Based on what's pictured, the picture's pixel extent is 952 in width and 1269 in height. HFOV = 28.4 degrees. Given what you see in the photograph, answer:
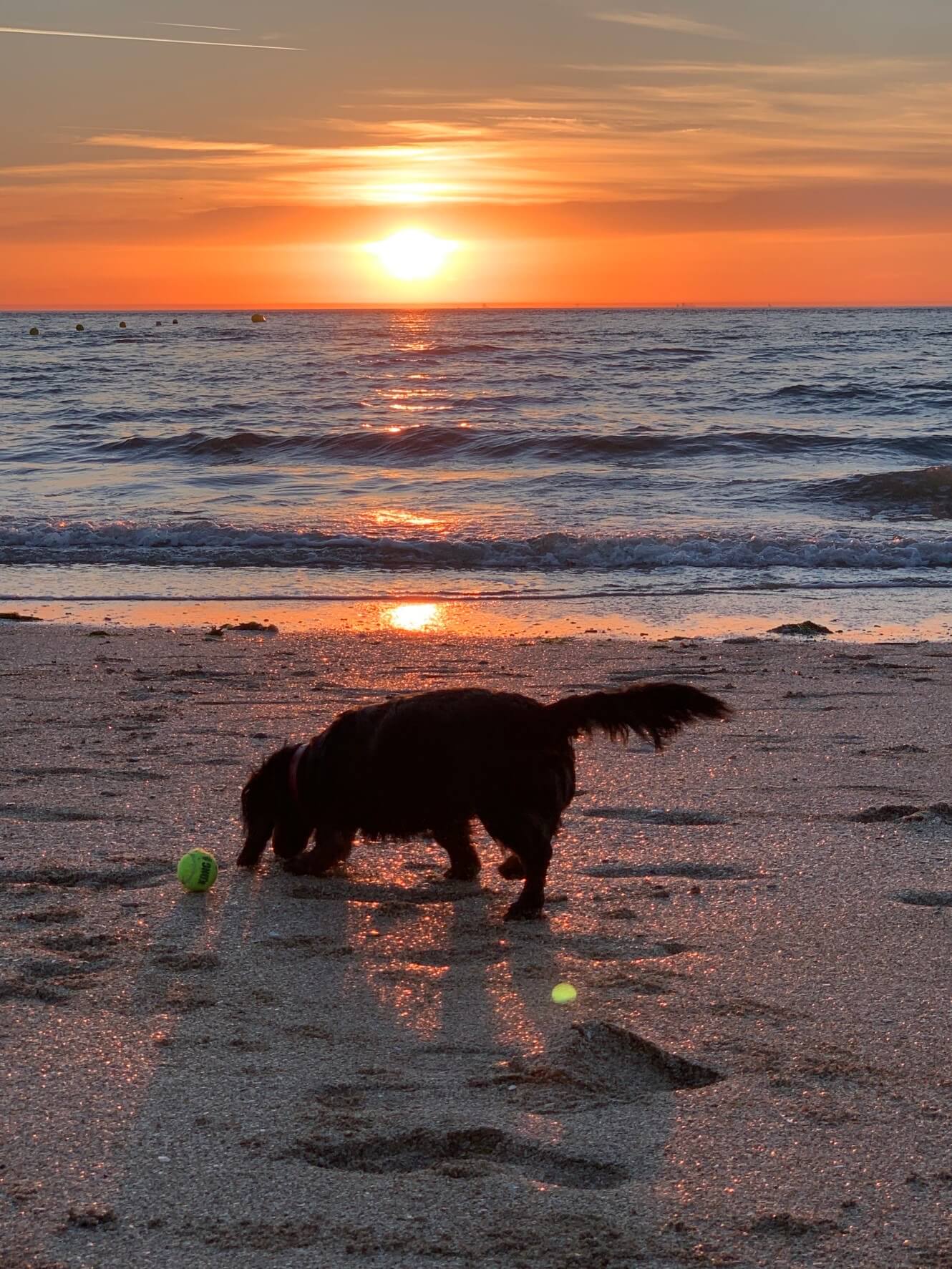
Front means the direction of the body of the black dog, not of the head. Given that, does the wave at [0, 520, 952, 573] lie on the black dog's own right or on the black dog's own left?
on the black dog's own right

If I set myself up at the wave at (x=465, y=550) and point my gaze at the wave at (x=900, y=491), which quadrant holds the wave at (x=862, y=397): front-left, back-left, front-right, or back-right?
front-left

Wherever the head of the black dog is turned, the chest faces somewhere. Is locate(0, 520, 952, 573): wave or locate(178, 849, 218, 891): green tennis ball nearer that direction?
the green tennis ball

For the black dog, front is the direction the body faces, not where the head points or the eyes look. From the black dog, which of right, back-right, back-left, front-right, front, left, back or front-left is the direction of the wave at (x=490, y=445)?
right

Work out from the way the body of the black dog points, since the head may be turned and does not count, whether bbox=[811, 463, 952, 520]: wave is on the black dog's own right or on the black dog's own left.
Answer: on the black dog's own right

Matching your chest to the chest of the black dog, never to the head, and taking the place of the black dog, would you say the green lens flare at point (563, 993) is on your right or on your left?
on your left

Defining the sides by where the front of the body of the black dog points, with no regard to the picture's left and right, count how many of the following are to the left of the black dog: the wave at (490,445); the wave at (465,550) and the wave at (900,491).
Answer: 0

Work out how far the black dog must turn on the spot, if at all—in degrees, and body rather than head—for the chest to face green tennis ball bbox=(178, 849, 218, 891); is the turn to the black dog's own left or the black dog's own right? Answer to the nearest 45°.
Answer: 0° — it already faces it

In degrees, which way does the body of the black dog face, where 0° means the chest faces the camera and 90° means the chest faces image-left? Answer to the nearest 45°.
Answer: approximately 90°

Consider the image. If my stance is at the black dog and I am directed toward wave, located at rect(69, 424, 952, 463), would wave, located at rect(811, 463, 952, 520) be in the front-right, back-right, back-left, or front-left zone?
front-right
